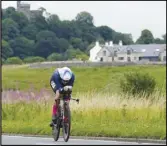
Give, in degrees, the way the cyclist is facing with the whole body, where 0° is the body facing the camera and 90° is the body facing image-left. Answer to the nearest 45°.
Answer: approximately 0°

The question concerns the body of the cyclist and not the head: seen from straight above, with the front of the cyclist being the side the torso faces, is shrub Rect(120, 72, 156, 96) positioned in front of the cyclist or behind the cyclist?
behind
